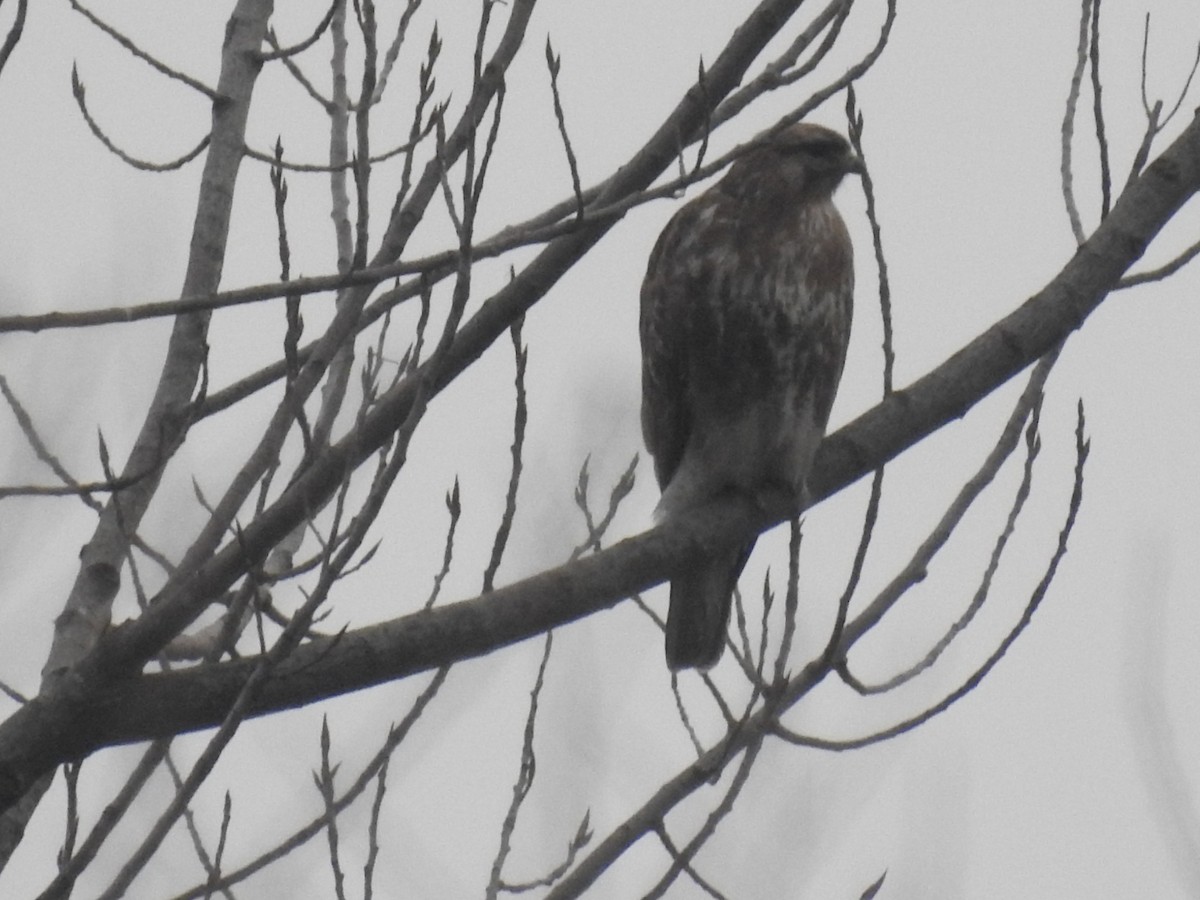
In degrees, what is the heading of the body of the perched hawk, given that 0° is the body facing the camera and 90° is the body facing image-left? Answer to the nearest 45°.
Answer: approximately 315°
